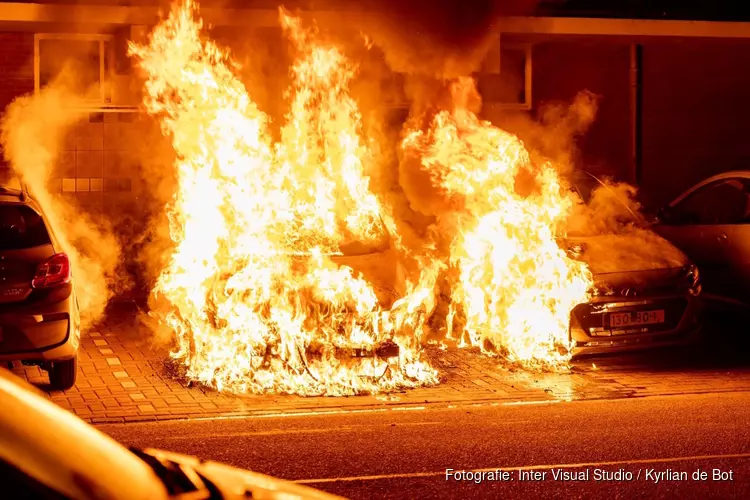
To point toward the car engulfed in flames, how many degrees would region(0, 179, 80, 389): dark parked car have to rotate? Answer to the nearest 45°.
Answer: approximately 90° to its right

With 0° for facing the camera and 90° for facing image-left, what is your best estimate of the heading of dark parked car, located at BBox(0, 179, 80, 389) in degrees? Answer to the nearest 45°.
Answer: approximately 180°

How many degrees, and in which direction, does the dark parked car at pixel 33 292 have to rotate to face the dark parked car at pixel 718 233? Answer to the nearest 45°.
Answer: approximately 90° to its right

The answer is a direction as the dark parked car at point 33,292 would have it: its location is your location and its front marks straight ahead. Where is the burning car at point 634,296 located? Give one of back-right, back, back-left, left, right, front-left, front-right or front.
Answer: right
